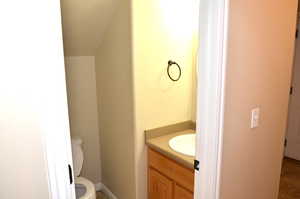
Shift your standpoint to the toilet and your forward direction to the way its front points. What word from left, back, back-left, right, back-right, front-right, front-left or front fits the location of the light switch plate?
front

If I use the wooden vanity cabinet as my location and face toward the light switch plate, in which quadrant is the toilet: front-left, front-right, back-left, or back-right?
back-right

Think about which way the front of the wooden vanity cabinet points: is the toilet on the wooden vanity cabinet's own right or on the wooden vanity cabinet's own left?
on the wooden vanity cabinet's own right

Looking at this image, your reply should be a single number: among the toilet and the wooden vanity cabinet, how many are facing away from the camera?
0

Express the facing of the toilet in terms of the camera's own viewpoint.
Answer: facing the viewer and to the right of the viewer

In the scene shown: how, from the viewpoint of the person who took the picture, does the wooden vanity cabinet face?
facing the viewer and to the left of the viewer

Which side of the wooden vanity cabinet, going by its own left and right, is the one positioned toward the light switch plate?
left

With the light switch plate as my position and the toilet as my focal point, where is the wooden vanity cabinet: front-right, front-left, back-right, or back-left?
front-right
